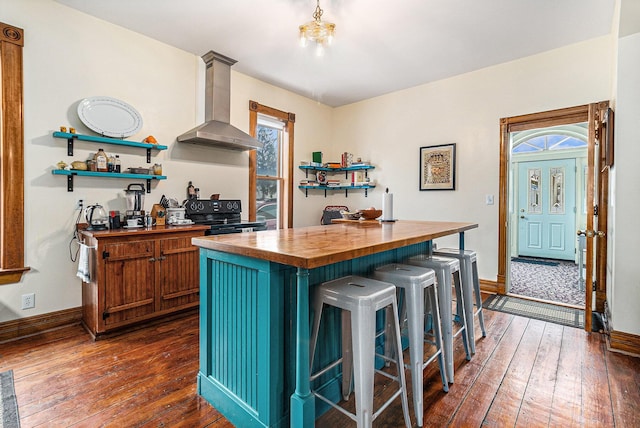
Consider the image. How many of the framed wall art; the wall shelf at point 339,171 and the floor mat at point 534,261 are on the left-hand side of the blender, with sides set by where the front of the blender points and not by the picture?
3

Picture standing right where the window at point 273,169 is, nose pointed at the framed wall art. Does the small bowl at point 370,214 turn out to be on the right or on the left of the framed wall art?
right

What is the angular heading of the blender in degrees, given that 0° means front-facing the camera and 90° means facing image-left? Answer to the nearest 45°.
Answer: approximately 0°

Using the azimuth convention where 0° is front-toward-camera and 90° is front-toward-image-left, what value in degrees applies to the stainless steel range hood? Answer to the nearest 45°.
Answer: approximately 315°

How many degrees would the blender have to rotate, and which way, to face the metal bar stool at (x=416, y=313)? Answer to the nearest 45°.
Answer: approximately 45° to its left

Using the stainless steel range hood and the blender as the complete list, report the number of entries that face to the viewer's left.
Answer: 0

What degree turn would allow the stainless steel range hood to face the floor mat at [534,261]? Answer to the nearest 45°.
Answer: approximately 45° to its left

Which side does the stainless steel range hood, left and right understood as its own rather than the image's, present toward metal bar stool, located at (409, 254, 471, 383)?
front

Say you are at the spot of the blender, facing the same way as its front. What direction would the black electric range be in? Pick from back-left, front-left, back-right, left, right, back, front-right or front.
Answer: left

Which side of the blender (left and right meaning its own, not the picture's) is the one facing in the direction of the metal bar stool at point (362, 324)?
front
